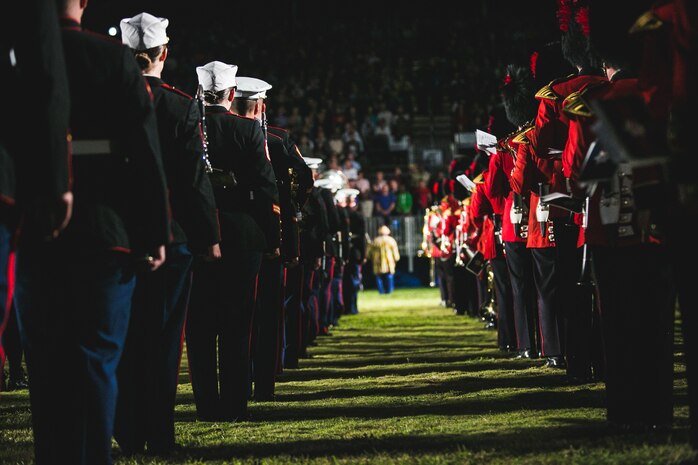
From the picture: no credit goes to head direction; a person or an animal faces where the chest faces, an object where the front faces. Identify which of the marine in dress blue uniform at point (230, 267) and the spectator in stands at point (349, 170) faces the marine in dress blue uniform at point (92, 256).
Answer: the spectator in stands

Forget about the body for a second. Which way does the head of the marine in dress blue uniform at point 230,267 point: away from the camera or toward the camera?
away from the camera

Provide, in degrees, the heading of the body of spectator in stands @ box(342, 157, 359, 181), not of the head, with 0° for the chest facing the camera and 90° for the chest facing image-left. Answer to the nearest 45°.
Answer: approximately 0°

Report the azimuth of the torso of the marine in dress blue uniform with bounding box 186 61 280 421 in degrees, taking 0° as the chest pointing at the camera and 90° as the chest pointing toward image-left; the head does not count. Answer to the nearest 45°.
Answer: approximately 225°

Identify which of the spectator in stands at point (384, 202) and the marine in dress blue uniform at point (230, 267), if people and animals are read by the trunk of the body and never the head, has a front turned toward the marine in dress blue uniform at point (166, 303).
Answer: the spectator in stands

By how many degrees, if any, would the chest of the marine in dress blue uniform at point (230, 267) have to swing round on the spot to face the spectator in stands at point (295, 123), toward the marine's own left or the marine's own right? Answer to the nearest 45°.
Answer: approximately 45° to the marine's own left

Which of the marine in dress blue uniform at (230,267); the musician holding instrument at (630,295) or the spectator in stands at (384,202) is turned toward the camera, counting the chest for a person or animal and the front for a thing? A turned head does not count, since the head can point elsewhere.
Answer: the spectator in stands

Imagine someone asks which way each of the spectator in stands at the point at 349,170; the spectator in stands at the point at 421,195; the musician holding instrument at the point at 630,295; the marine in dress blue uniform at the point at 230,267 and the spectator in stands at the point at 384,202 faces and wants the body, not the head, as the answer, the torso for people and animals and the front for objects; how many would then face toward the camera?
3
